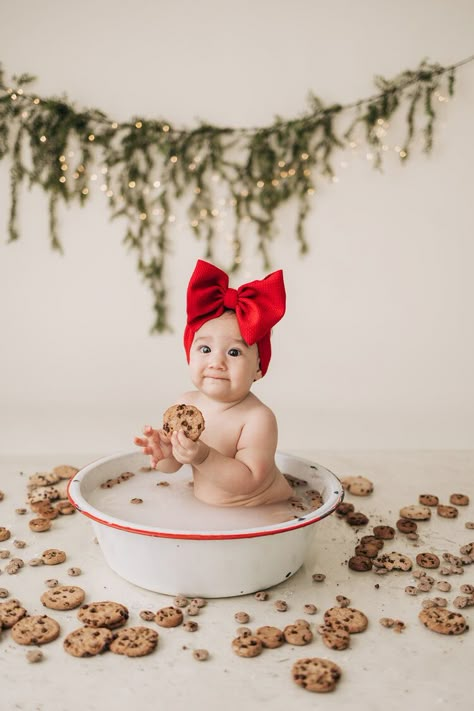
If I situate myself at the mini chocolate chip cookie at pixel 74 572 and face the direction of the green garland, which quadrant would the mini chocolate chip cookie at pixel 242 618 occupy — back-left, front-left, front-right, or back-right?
back-right

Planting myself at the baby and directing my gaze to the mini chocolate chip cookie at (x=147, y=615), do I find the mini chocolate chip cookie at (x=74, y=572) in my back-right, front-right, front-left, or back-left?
front-right

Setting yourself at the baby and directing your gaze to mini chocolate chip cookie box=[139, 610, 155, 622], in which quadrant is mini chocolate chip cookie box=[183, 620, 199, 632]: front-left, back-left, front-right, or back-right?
front-left

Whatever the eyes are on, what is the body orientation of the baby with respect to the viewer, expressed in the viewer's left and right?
facing the viewer and to the left of the viewer

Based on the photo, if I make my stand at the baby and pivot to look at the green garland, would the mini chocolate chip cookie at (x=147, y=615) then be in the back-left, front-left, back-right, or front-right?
back-left

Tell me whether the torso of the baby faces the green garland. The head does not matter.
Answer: no
